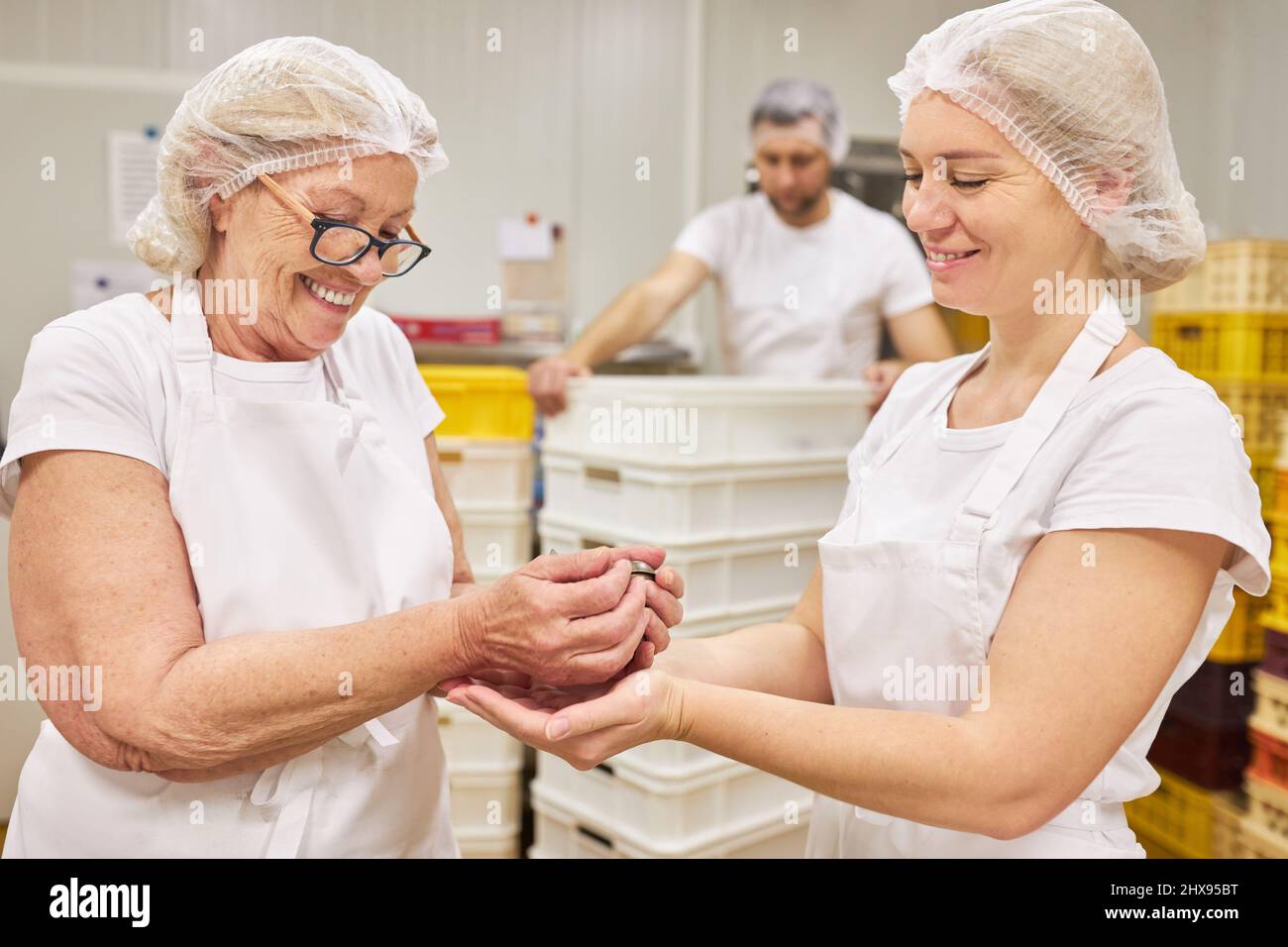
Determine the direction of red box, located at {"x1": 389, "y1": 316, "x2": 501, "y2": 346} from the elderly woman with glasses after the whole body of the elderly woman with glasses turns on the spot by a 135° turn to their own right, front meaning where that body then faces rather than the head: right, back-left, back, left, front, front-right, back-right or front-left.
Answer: right

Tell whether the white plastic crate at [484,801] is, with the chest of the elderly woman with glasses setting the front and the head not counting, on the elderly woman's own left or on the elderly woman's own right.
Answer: on the elderly woman's own left

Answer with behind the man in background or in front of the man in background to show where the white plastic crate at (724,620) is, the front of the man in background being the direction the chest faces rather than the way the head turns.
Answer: in front

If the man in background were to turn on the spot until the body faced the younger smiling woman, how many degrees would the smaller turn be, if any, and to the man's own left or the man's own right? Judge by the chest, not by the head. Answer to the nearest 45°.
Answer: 0° — they already face them

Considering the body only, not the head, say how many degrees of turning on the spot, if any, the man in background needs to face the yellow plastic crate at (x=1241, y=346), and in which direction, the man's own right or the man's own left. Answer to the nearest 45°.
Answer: approximately 90° to the man's own left

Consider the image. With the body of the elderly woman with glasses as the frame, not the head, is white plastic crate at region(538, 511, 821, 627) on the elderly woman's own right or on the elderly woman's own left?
on the elderly woman's own left
